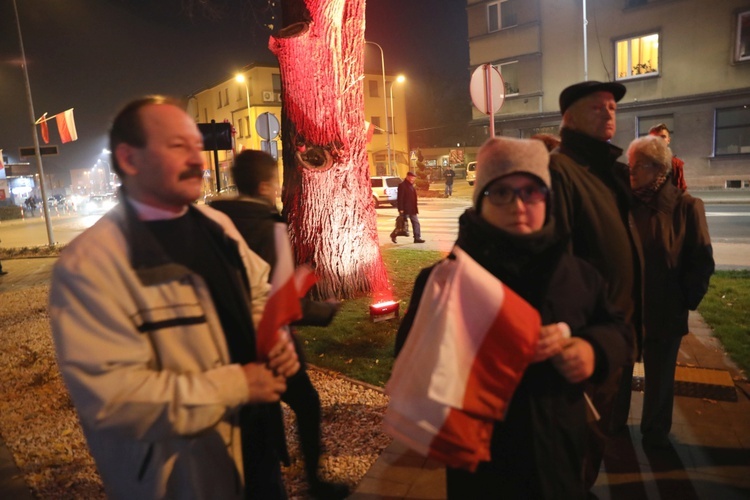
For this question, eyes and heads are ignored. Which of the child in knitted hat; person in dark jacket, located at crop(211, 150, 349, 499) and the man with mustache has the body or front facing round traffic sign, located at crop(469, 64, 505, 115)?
the person in dark jacket

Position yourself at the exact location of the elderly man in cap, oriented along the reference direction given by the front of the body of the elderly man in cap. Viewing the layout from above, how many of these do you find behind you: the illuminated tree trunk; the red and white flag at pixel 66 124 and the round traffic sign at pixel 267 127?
3

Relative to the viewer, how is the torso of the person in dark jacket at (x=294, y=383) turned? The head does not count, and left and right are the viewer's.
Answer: facing away from the viewer and to the right of the viewer

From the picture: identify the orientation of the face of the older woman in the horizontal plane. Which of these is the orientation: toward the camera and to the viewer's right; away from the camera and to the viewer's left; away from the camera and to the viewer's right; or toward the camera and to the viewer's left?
toward the camera and to the viewer's left

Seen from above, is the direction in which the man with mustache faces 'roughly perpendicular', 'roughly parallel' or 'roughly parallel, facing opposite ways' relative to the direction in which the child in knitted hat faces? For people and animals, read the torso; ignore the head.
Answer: roughly perpendicular

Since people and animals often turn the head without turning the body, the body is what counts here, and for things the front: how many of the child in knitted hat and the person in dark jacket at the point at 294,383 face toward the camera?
1

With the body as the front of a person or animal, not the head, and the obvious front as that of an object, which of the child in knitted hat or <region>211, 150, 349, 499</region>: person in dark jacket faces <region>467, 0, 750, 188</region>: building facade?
the person in dark jacket

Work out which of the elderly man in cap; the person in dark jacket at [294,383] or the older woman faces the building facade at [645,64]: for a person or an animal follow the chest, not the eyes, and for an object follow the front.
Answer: the person in dark jacket

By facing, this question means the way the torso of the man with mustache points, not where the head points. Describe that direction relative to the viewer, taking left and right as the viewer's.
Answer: facing the viewer and to the right of the viewer

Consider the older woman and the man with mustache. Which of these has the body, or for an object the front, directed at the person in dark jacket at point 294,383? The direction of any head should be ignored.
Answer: the older woman
